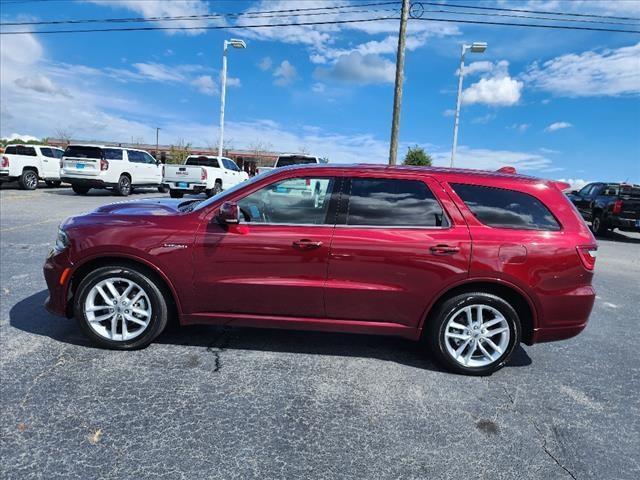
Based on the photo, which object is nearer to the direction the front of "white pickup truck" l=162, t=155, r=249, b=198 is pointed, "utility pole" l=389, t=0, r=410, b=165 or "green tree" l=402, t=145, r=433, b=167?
the green tree

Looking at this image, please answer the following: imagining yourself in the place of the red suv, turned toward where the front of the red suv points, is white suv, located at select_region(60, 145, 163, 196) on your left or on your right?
on your right

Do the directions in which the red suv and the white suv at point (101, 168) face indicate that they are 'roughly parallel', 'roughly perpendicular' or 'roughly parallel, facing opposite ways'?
roughly perpendicular

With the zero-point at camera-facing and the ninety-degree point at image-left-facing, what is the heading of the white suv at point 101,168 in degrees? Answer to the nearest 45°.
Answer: approximately 225°

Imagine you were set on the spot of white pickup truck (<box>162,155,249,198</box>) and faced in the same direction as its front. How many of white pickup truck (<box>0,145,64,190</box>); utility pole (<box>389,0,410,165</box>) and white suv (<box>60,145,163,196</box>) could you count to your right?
1

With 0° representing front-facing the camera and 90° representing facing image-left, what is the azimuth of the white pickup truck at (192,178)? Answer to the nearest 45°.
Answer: approximately 225°

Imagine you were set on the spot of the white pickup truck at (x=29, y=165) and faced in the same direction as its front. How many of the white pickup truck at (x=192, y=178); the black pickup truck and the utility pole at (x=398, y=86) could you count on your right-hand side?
3

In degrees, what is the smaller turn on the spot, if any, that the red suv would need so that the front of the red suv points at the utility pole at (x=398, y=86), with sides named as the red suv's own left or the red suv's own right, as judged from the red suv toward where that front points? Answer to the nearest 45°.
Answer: approximately 90° to the red suv's own right

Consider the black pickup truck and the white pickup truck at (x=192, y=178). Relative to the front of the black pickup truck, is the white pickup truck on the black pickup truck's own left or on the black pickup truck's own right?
on the black pickup truck's own left

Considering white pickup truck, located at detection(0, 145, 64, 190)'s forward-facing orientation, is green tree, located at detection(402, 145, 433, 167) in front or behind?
in front

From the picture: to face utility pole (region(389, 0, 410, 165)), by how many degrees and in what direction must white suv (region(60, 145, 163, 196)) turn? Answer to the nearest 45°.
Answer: approximately 90° to its right

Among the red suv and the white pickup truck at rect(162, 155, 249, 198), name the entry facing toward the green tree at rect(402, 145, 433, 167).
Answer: the white pickup truck

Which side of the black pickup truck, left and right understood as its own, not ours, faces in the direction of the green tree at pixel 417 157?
front
